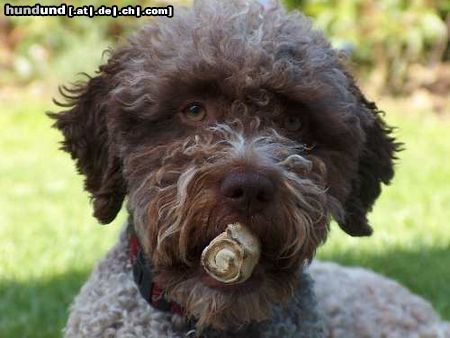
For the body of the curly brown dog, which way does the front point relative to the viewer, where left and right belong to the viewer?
facing the viewer
